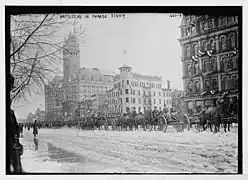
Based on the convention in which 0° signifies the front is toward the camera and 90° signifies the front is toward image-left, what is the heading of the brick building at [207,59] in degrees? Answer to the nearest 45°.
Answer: approximately 45°
